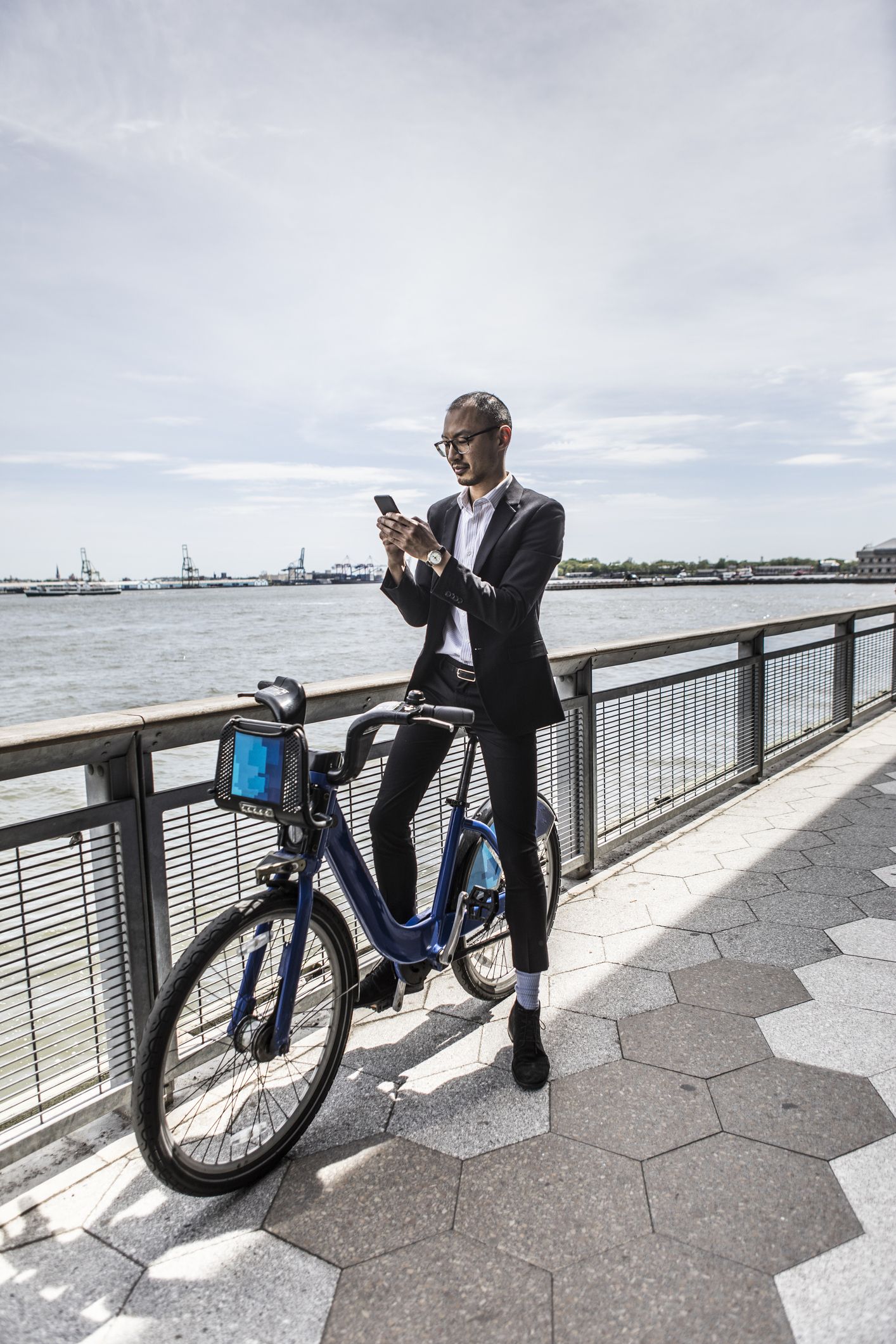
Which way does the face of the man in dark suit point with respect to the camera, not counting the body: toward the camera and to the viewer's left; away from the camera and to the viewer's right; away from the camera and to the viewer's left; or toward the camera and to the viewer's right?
toward the camera and to the viewer's left

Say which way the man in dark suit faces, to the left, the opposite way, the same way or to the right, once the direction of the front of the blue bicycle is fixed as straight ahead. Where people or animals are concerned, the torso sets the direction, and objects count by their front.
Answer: the same way

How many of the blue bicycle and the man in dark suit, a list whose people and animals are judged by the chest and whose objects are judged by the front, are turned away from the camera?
0

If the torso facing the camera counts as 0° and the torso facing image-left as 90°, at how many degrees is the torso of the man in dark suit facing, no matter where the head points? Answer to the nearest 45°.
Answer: approximately 45°
